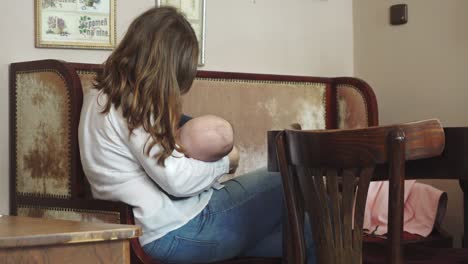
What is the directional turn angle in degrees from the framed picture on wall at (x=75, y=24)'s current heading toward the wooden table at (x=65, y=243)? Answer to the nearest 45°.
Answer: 0° — it already faces it

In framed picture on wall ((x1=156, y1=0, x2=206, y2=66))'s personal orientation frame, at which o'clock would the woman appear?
The woman is roughly at 12 o'clock from the framed picture on wall.

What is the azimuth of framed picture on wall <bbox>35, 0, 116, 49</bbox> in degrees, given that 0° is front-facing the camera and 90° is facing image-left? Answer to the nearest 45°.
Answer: approximately 0°

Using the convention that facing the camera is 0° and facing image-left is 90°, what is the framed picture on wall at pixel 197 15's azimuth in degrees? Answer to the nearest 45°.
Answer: approximately 0°

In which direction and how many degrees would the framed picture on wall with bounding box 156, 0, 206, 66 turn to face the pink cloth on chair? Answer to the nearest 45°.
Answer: approximately 45° to its left

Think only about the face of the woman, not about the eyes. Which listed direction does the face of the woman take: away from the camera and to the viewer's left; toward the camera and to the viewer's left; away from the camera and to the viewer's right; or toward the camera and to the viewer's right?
away from the camera and to the viewer's right
